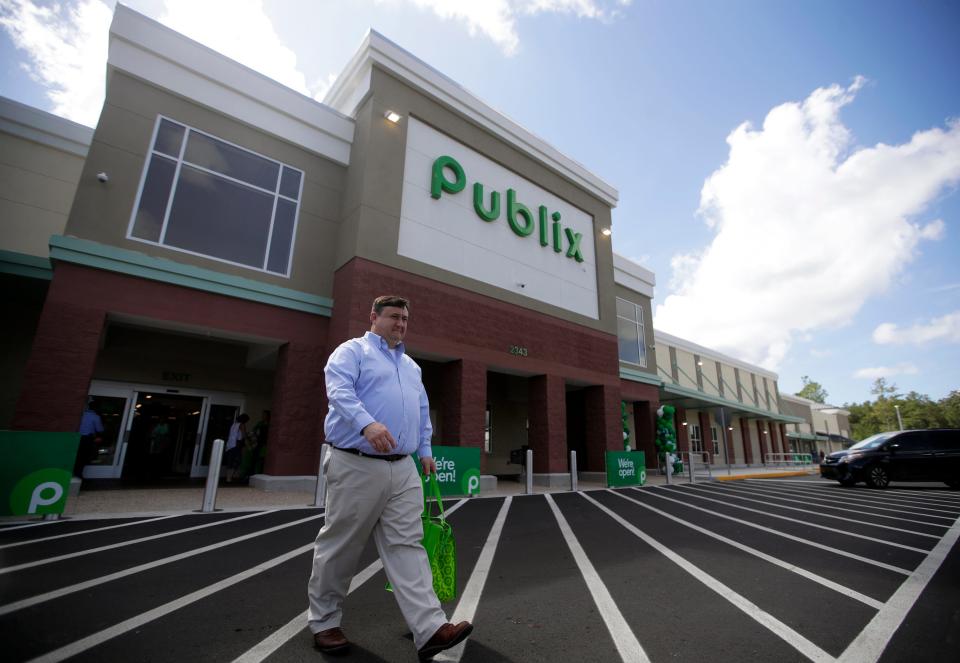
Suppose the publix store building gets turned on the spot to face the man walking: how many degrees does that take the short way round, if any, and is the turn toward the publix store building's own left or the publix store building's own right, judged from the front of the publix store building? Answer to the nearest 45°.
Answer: approximately 45° to the publix store building's own right

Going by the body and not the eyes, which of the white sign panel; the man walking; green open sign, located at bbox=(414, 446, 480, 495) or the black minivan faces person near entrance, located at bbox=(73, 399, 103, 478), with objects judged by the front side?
the black minivan

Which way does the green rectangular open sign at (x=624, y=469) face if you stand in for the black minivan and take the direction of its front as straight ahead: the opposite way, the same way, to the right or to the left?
to the left

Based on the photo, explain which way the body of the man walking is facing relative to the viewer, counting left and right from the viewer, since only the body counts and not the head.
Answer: facing the viewer and to the right of the viewer

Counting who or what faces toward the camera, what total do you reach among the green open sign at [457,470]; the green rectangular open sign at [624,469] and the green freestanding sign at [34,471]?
3

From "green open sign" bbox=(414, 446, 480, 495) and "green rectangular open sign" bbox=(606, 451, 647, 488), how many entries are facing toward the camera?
2

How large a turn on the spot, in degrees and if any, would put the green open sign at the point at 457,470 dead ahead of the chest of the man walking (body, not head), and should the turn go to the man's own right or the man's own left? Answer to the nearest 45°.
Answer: approximately 135° to the man's own left

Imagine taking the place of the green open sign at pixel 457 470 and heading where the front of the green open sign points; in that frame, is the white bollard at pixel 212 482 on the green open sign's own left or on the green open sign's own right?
on the green open sign's own right

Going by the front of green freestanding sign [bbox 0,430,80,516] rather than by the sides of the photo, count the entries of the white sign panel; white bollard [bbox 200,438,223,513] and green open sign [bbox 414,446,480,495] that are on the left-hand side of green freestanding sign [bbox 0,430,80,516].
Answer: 3

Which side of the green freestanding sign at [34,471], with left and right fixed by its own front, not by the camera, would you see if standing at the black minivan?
left

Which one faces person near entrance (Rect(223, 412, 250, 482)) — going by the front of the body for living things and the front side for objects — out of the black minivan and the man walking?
the black minivan

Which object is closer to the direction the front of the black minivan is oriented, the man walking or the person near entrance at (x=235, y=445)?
the person near entrance

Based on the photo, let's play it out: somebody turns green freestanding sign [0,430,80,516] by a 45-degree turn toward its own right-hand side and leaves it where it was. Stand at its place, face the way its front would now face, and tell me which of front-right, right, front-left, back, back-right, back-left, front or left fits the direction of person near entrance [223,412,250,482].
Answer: back

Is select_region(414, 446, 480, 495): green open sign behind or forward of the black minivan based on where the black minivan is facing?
forward

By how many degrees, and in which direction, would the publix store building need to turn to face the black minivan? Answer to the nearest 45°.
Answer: approximately 45° to its left

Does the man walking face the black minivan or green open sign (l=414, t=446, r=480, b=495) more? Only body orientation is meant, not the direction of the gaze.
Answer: the black minivan

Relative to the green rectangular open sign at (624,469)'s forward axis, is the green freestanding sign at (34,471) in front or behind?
in front
